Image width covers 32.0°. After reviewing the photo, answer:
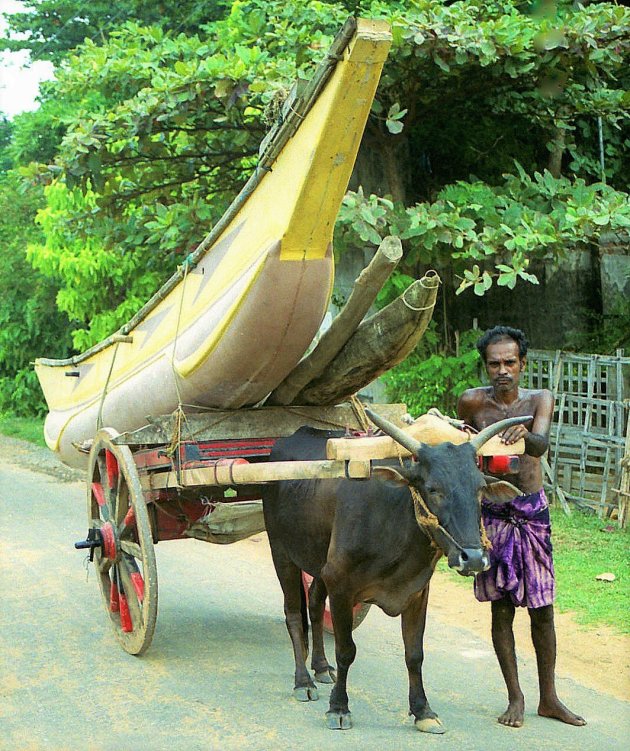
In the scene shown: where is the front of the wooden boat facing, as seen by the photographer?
facing the viewer and to the right of the viewer

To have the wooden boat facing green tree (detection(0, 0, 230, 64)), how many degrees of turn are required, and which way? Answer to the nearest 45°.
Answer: approximately 135° to its left

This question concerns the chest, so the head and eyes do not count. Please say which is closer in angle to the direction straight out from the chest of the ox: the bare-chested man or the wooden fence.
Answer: the bare-chested man

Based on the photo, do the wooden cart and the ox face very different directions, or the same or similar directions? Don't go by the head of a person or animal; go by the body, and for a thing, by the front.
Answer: same or similar directions

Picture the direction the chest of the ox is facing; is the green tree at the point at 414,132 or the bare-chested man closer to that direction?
the bare-chested man

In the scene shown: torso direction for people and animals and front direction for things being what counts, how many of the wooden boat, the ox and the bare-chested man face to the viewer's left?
0

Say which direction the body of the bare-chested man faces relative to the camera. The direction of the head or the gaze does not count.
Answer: toward the camera

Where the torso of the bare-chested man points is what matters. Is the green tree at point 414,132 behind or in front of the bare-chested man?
behind

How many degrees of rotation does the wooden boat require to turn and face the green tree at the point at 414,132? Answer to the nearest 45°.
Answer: approximately 135° to its left

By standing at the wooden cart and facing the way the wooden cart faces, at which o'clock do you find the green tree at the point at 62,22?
The green tree is roughly at 7 o'clock from the wooden cart.
